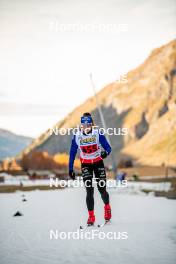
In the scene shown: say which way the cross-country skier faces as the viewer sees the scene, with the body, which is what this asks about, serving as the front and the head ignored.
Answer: toward the camera
